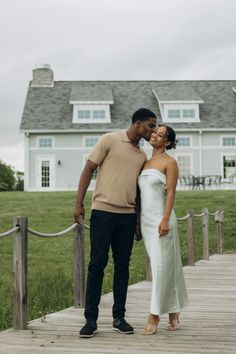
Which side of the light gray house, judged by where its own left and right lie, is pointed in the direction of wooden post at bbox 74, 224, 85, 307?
front

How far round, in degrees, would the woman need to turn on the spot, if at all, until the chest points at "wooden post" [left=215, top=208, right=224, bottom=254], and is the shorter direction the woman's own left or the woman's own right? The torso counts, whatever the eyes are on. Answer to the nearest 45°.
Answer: approximately 135° to the woman's own right

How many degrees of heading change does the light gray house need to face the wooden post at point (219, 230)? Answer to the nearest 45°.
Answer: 0° — it already faces it

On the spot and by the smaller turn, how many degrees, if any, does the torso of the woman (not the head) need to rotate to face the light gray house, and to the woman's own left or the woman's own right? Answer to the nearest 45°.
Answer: approximately 135° to the woman's own right

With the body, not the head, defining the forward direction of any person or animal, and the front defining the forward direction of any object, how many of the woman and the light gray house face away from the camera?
0

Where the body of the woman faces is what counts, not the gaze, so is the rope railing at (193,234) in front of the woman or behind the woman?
behind

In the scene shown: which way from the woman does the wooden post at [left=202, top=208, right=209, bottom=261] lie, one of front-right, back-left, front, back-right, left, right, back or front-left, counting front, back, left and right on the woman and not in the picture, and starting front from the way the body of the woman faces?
back-right

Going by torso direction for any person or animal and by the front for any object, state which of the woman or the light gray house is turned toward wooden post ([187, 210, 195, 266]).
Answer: the light gray house

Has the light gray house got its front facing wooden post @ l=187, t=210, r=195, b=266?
yes

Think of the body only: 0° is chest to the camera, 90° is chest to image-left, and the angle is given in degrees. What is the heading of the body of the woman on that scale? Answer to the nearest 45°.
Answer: approximately 45°

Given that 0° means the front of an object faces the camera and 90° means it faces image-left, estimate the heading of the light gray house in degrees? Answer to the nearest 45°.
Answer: approximately 0°
